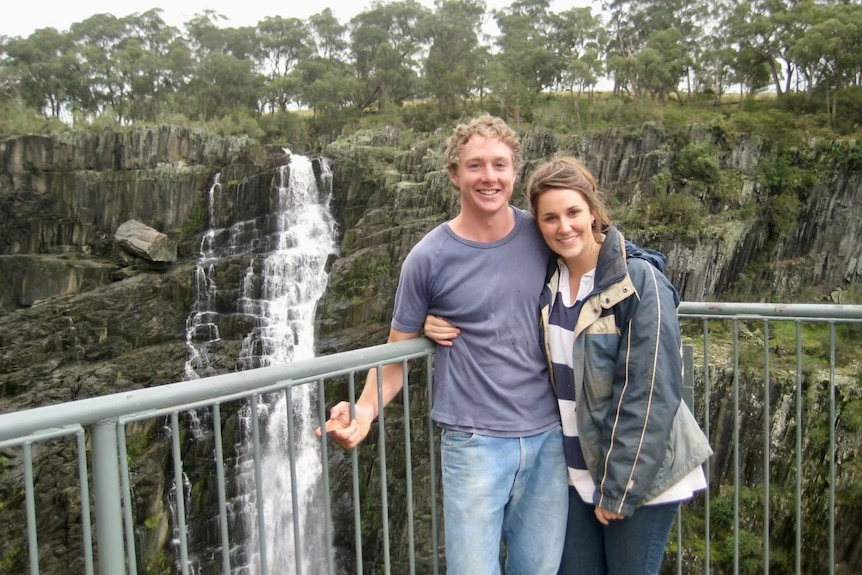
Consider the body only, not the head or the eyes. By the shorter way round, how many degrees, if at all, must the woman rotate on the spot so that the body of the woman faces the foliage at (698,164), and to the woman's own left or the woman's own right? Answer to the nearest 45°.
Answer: approximately 135° to the woman's own right

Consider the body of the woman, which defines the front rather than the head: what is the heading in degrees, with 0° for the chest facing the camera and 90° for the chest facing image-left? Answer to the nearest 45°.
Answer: approximately 45°

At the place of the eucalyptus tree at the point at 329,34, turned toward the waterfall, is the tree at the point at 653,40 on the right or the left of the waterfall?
left

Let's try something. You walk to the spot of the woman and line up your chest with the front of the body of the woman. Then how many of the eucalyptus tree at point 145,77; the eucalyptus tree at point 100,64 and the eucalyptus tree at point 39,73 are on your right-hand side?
3

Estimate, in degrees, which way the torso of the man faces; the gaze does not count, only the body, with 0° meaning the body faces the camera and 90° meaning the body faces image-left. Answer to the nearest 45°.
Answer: approximately 0°

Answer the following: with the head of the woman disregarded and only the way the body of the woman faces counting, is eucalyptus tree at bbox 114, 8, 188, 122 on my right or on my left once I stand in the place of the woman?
on my right

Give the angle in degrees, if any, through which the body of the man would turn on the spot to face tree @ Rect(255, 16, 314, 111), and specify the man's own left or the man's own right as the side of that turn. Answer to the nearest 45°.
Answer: approximately 180°
